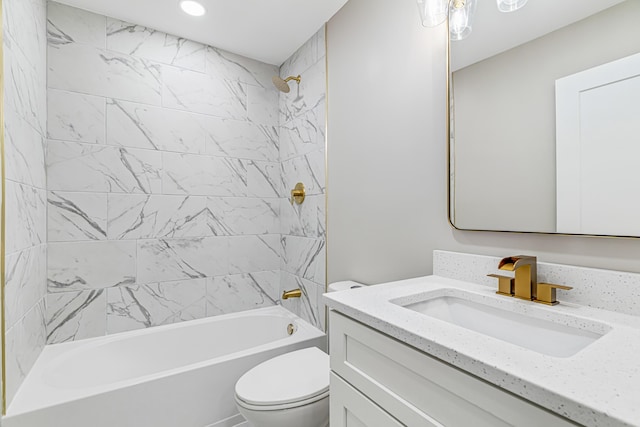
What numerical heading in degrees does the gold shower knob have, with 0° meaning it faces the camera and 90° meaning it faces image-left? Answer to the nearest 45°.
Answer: approximately 45°

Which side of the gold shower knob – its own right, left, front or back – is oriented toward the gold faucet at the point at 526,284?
left

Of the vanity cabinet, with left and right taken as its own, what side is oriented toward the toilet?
right

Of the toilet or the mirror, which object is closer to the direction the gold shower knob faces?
the toilet

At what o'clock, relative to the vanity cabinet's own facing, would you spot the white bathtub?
The white bathtub is roughly at 2 o'clock from the vanity cabinet.

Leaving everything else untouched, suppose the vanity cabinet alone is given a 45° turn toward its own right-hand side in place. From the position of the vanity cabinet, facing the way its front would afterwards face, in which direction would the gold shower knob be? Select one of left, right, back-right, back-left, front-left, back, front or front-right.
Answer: front-right

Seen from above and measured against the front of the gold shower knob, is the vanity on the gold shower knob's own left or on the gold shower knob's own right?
on the gold shower knob's own left

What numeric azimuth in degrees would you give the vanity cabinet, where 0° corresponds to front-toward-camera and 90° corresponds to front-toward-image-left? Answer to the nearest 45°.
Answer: approximately 45°

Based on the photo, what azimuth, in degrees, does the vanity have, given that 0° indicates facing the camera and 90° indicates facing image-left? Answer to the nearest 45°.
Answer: approximately 45°
